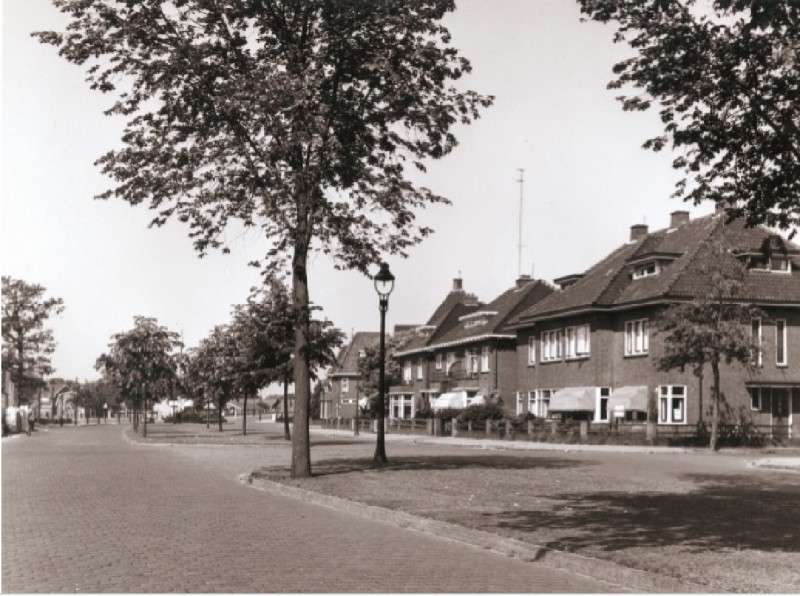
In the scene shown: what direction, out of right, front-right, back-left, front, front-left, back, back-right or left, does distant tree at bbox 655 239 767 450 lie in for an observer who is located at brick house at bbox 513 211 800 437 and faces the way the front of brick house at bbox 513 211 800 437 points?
front-left

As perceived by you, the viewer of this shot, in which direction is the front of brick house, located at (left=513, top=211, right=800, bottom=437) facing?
facing the viewer and to the left of the viewer
